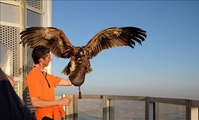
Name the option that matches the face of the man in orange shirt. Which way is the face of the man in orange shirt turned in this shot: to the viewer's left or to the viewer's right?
to the viewer's right

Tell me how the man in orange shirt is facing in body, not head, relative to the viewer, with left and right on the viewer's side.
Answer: facing the viewer and to the right of the viewer

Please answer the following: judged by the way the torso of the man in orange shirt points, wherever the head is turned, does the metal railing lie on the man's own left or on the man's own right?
on the man's own left
